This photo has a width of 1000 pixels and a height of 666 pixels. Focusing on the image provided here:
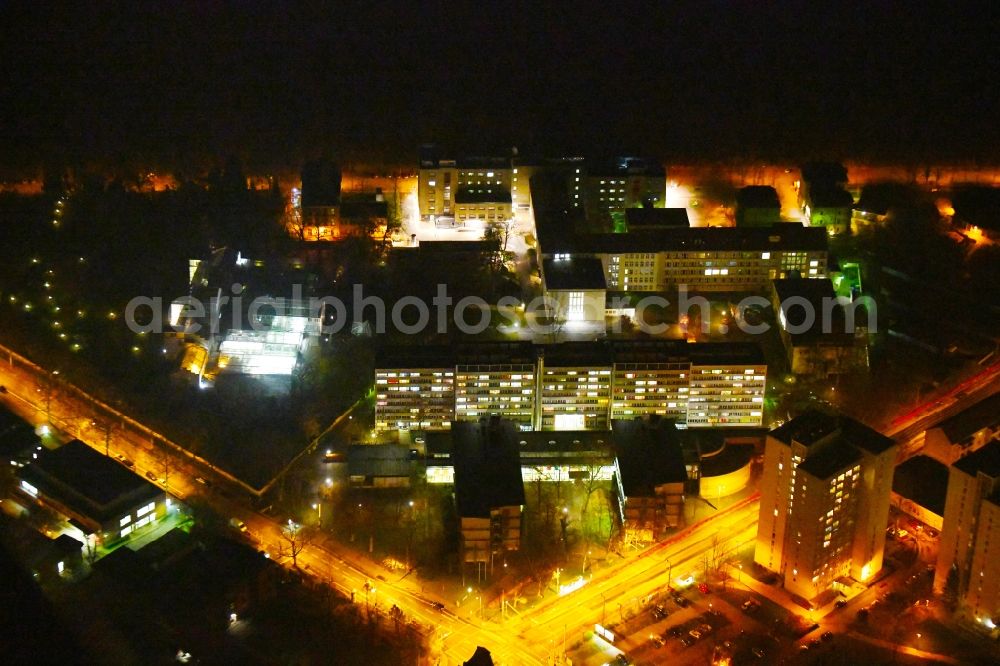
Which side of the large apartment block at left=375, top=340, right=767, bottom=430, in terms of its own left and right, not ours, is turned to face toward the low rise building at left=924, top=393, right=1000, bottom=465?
left

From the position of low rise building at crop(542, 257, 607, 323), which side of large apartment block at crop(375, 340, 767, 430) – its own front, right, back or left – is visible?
back

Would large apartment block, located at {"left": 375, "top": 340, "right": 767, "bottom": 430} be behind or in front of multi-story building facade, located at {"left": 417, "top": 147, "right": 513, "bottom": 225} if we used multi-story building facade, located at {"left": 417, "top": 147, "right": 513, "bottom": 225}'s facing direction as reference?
in front

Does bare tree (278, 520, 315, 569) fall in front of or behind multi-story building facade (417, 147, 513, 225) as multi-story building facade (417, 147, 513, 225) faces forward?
in front

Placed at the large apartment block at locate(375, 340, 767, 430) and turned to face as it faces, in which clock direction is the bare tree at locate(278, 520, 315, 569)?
The bare tree is roughly at 2 o'clock from the large apartment block.

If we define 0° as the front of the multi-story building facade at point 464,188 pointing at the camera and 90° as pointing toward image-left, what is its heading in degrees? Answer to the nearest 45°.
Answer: approximately 0°

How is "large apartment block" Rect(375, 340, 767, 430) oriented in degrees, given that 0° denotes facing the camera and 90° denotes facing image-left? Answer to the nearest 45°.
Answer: approximately 0°

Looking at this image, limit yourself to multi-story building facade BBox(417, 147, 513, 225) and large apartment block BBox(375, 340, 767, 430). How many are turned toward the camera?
2

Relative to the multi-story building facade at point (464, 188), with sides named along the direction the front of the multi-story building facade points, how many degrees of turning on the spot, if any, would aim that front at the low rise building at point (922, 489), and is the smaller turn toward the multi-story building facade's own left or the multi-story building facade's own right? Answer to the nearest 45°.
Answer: approximately 45° to the multi-story building facade's own left

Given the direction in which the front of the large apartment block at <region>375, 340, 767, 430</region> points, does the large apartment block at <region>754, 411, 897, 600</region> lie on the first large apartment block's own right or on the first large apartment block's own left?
on the first large apartment block's own left

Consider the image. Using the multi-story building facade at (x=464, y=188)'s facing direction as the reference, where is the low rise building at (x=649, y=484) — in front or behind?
in front

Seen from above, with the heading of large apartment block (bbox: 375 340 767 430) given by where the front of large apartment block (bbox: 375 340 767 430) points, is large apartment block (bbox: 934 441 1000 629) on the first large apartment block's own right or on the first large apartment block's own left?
on the first large apartment block's own left
